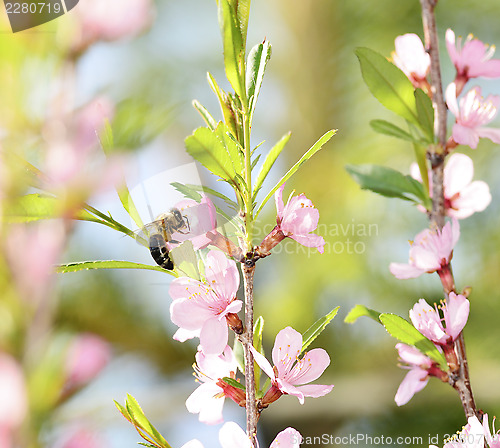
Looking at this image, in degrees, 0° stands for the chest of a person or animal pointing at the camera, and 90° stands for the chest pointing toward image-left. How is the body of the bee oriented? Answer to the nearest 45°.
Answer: approximately 270°
